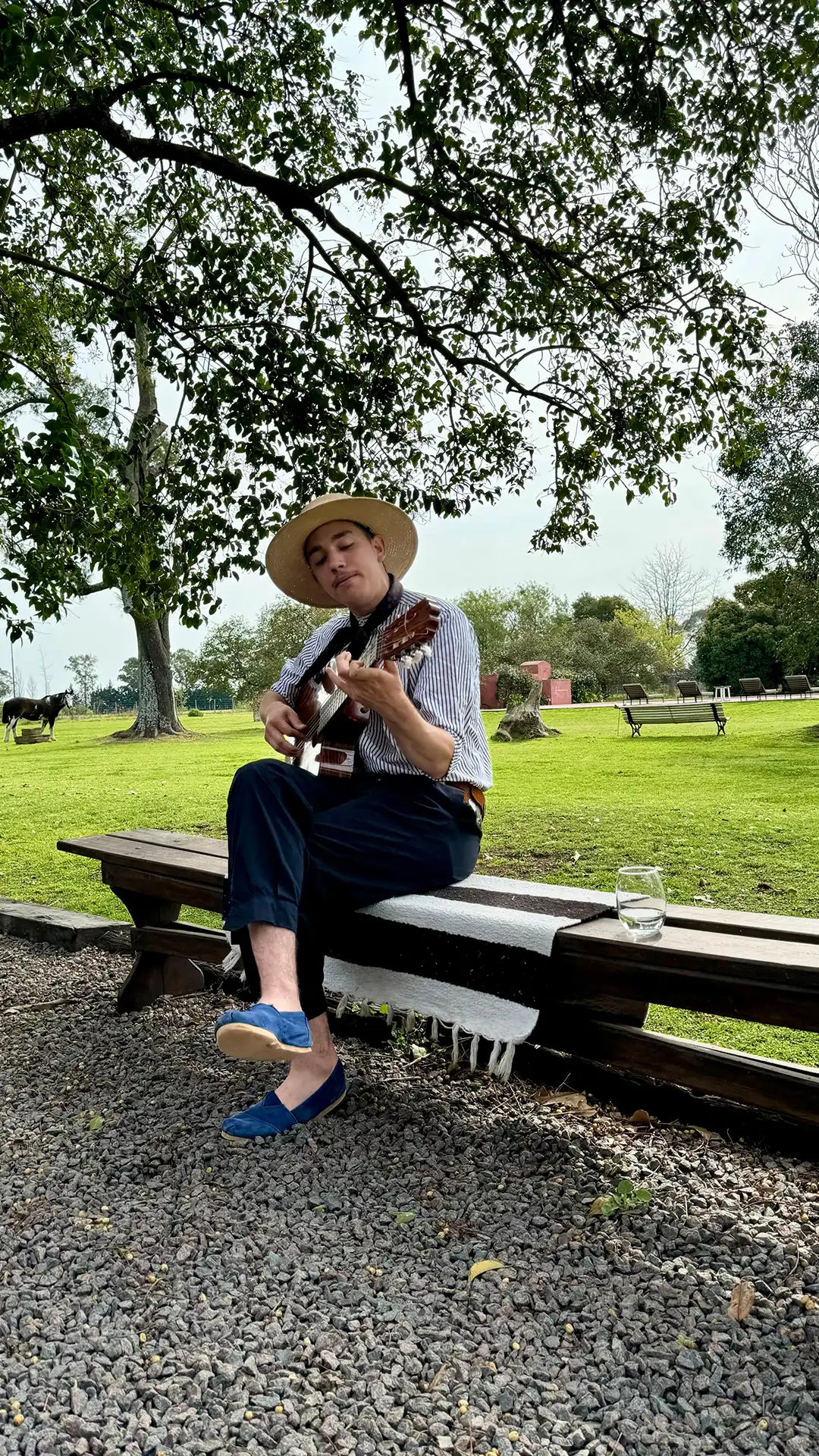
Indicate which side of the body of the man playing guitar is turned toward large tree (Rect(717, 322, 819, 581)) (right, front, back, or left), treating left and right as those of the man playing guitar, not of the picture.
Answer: back

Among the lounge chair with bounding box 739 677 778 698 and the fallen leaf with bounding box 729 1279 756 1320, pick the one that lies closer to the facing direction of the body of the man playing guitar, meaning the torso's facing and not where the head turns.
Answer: the fallen leaf

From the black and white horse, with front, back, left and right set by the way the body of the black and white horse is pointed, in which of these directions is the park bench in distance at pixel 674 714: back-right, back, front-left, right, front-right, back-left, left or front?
front-right

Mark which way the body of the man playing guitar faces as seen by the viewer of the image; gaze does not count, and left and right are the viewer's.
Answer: facing the viewer and to the left of the viewer

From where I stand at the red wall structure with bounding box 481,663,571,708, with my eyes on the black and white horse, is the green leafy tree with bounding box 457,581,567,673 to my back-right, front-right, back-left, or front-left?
back-right

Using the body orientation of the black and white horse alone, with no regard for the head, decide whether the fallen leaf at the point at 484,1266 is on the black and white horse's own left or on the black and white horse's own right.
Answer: on the black and white horse's own right

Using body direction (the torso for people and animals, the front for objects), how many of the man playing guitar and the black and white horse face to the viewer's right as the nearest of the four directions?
1

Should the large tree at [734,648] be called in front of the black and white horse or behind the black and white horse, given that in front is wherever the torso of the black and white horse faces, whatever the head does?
in front

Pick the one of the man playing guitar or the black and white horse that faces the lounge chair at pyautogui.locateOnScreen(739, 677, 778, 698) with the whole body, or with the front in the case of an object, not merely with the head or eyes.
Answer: the black and white horse

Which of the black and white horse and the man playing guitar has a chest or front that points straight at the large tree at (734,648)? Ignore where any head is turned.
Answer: the black and white horse

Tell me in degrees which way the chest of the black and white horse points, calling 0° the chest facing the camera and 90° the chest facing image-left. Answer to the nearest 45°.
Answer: approximately 270°

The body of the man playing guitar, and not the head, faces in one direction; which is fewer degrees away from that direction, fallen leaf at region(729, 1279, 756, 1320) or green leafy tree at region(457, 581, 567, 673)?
the fallen leaf

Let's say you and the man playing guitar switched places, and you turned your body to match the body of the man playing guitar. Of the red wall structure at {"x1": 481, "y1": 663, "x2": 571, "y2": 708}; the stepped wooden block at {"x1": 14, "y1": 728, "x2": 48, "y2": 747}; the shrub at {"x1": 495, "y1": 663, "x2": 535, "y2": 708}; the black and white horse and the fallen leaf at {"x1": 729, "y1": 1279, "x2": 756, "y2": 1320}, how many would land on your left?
1

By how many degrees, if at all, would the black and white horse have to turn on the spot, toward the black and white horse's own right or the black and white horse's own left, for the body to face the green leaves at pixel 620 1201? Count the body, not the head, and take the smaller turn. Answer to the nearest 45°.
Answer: approximately 90° to the black and white horse's own right

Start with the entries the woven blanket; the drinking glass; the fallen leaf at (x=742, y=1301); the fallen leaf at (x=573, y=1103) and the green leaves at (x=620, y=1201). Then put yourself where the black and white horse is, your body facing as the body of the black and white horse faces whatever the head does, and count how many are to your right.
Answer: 5
